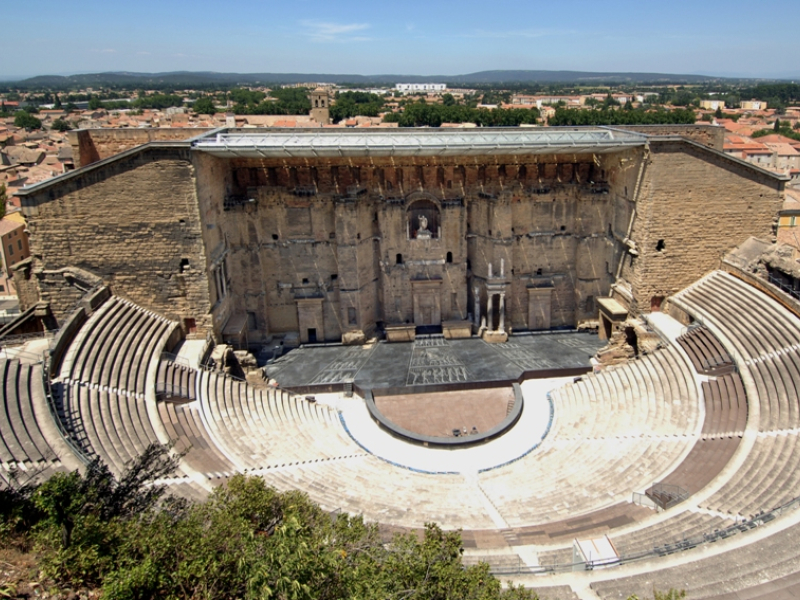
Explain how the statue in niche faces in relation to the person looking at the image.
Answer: facing the viewer

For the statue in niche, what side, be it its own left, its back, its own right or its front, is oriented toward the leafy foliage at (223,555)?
front
